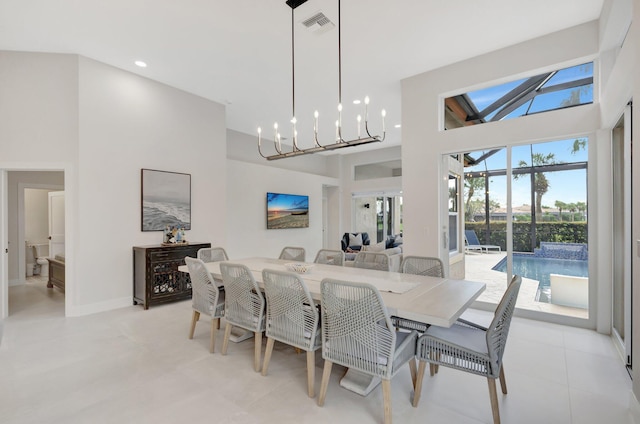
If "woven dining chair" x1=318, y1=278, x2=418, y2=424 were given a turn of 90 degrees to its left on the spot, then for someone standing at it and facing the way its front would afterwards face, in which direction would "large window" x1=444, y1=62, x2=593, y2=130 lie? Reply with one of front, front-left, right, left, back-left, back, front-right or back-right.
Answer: right

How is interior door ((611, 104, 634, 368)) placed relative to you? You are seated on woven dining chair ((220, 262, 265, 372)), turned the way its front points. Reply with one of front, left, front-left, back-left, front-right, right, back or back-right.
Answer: front-right

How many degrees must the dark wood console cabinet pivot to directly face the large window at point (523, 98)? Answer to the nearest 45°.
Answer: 0° — it already faces it

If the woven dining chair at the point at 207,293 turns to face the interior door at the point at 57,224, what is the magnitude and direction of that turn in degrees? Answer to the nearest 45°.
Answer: approximately 90° to its left

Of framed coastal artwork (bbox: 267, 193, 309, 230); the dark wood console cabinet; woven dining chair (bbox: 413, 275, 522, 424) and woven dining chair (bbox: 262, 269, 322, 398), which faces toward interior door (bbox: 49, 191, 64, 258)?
woven dining chair (bbox: 413, 275, 522, 424)

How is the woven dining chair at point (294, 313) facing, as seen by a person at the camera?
facing away from the viewer and to the right of the viewer

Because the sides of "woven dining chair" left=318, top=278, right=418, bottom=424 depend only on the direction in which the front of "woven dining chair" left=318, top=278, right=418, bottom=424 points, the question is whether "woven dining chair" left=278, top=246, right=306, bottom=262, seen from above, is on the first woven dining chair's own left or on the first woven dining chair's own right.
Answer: on the first woven dining chair's own left

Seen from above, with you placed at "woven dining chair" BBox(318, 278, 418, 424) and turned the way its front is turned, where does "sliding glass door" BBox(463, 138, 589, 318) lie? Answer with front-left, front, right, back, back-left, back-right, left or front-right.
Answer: front

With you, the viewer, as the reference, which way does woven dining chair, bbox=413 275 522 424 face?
facing to the left of the viewer

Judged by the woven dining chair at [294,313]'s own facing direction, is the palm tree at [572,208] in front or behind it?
in front

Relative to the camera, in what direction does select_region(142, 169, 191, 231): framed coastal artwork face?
facing the viewer and to the right of the viewer

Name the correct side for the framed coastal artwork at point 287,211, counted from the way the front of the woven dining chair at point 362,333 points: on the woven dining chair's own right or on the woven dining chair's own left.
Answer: on the woven dining chair's own left

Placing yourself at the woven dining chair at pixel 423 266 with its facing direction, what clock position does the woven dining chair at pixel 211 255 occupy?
the woven dining chair at pixel 211 255 is roughly at 3 o'clock from the woven dining chair at pixel 423 266.

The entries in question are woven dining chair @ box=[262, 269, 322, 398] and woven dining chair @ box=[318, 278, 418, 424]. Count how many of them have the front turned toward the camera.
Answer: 0

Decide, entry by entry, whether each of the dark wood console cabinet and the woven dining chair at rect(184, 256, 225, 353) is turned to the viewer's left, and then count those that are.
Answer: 0

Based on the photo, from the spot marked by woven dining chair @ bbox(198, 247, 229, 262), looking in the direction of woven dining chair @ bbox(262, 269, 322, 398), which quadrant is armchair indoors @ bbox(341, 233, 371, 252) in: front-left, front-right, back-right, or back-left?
back-left

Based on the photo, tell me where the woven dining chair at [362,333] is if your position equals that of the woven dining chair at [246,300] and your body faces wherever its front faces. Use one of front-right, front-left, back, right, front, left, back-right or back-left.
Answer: right

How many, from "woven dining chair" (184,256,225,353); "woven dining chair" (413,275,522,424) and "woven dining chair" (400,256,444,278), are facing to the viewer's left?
1

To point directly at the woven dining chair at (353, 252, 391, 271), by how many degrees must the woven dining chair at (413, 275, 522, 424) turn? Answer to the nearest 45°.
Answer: approximately 45° to its right
